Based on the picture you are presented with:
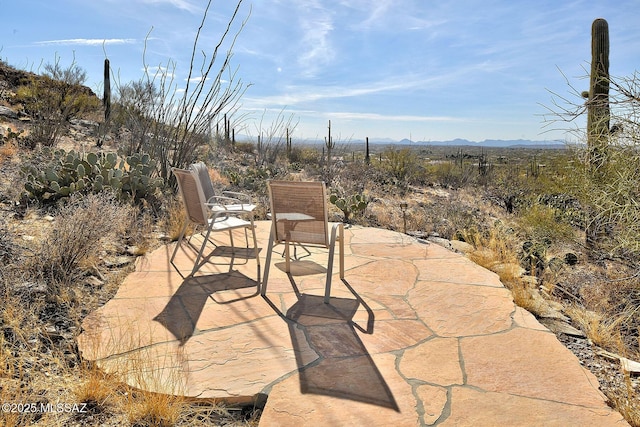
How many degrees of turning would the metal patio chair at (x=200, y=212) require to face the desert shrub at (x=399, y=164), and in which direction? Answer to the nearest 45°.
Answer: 0° — it already faces it

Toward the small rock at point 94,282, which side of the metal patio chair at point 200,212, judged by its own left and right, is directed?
back

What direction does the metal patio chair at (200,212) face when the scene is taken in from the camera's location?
facing away from the viewer and to the right of the viewer

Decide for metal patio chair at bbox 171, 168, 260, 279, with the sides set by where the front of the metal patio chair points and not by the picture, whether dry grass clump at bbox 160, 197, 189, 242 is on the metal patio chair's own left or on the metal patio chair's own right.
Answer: on the metal patio chair's own left

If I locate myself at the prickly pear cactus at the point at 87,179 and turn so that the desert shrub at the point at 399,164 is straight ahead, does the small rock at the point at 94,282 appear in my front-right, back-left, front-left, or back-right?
back-right

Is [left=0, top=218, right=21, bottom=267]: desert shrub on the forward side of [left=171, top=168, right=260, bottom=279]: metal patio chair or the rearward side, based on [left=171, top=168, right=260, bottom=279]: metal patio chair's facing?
on the rearward side

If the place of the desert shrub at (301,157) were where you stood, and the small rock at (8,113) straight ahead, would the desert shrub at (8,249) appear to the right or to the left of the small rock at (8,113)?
left

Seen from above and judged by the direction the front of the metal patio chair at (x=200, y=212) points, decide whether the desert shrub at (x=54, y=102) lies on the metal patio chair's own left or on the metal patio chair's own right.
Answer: on the metal patio chair's own left
